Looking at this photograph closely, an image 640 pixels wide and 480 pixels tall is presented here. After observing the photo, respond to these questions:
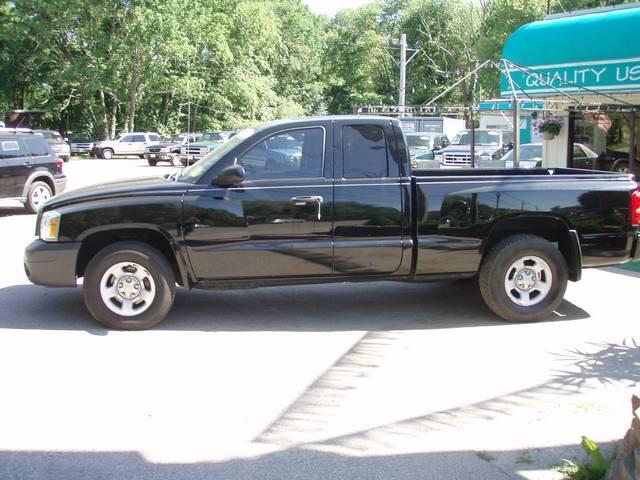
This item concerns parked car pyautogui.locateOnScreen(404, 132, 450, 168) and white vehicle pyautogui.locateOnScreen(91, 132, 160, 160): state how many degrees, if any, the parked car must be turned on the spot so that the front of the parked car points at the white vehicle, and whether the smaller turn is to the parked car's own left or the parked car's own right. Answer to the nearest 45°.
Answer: approximately 90° to the parked car's own right

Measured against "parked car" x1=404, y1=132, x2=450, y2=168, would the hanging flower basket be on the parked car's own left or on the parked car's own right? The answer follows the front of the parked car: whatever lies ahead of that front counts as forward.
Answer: on the parked car's own left

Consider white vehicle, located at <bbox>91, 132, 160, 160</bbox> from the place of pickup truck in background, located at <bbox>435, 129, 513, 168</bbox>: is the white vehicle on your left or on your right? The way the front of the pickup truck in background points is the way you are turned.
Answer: on your right

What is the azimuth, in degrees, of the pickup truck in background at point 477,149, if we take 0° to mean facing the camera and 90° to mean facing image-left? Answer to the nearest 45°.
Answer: approximately 45°

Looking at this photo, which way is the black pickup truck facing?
to the viewer's left

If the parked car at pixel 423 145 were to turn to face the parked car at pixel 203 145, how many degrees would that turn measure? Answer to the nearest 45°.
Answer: approximately 90° to its right

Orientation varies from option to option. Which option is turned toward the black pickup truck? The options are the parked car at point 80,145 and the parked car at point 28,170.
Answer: the parked car at point 80,145
